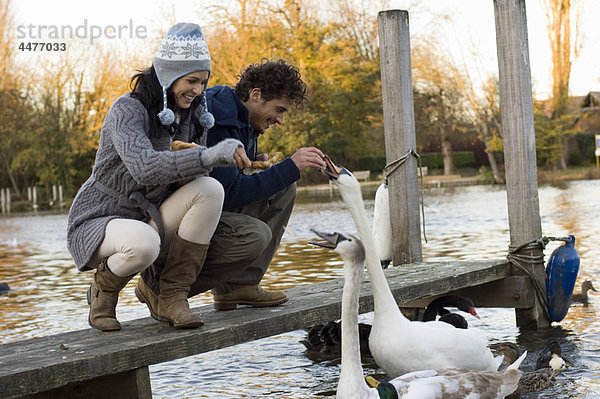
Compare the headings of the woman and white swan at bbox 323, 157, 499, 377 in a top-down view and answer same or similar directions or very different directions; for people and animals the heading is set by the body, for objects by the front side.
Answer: very different directions

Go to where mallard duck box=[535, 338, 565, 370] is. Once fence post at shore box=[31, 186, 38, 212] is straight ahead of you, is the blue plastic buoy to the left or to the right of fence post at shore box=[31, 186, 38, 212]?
right

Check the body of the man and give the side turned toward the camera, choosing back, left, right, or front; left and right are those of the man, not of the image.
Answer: right

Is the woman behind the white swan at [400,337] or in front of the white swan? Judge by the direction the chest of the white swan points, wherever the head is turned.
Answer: in front

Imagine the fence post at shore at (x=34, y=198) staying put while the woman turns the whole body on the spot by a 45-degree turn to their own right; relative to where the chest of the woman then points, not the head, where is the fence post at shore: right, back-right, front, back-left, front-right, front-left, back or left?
back

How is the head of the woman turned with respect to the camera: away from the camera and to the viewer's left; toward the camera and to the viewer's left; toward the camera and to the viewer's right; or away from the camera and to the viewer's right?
toward the camera and to the viewer's right

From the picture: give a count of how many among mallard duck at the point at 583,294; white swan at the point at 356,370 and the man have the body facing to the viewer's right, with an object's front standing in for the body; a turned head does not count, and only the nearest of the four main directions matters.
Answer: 2

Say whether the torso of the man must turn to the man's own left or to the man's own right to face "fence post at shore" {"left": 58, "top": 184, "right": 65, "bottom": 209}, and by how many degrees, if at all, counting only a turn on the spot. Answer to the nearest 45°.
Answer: approximately 90° to the man's own left

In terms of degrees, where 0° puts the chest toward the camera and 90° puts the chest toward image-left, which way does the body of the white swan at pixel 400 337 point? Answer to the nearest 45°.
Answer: approximately 90°
